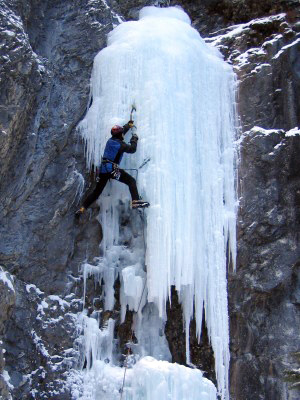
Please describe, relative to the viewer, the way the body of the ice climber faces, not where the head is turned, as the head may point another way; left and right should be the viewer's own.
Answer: facing away from the viewer and to the right of the viewer
